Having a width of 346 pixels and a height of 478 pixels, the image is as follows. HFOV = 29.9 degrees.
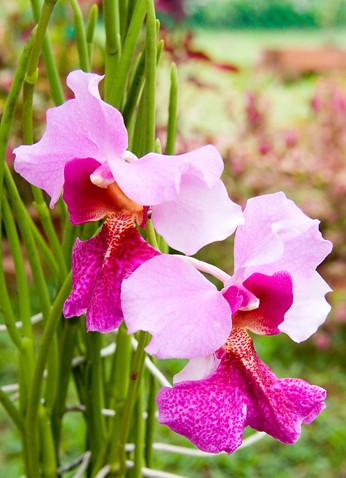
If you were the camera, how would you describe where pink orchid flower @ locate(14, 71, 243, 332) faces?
facing the viewer and to the left of the viewer

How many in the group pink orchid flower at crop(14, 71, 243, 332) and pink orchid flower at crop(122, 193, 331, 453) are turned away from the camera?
0

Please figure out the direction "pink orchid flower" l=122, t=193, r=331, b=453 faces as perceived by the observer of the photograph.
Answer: facing the viewer and to the right of the viewer
